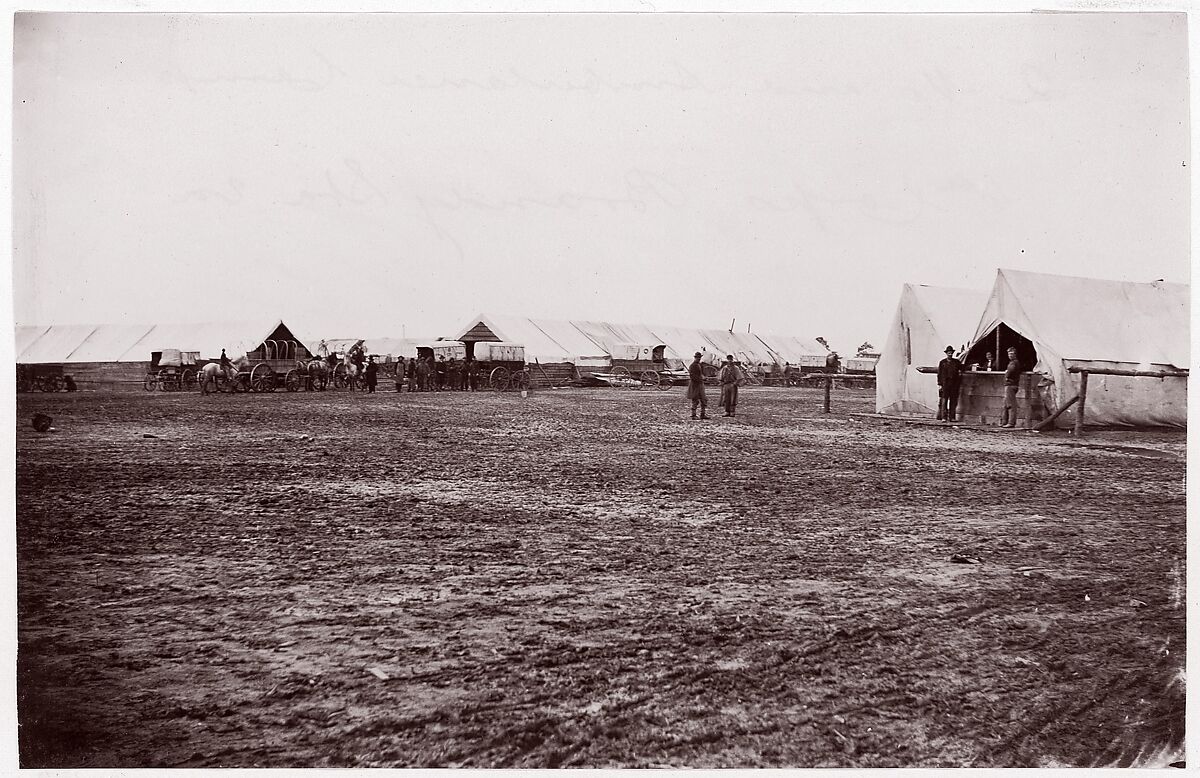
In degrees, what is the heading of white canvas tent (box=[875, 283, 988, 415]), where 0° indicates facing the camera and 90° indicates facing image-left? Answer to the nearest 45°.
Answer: approximately 45°

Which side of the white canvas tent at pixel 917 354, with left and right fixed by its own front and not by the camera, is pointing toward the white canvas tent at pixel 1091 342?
left

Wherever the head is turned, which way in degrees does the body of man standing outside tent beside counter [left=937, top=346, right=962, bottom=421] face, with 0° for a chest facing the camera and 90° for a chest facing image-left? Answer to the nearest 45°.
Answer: approximately 0°

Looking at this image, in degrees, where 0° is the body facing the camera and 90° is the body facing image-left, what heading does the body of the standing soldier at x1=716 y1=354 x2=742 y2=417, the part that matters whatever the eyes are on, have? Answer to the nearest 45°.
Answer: approximately 0°

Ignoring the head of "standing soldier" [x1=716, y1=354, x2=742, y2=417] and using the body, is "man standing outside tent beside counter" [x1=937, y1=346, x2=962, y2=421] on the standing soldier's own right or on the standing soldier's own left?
on the standing soldier's own left

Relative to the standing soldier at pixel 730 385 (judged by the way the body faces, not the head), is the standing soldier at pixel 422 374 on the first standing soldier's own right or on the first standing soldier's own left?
on the first standing soldier's own right

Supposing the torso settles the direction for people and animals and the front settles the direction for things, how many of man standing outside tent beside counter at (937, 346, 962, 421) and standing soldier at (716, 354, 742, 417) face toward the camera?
2
